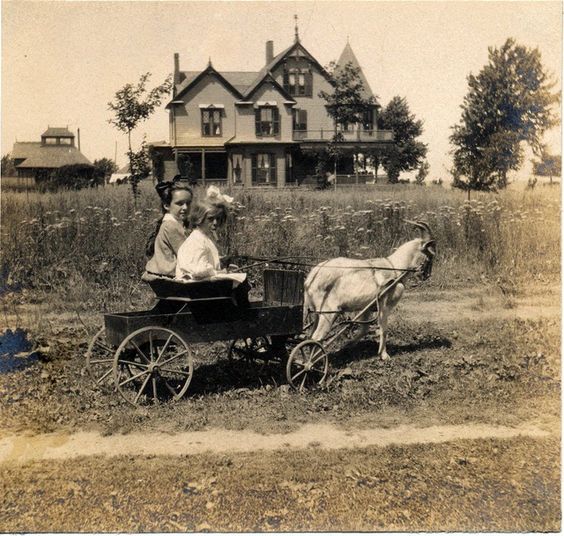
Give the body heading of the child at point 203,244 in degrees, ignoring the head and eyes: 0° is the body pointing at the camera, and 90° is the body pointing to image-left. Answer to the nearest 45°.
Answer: approximately 270°

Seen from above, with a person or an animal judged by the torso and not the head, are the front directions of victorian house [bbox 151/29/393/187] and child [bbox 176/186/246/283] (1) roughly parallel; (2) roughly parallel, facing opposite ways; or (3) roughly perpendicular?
roughly perpendicular

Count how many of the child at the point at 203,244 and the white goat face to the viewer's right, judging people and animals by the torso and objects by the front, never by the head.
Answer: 2

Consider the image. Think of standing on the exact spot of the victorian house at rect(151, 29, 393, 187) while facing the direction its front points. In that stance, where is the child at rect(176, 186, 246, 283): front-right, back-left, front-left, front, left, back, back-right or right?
front

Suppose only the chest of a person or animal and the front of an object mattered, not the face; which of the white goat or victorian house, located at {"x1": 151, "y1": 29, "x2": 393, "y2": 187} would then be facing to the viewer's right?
the white goat

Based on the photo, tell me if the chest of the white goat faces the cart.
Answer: no

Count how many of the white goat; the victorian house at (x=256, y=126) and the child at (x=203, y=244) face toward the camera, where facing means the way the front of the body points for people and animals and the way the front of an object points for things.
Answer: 1

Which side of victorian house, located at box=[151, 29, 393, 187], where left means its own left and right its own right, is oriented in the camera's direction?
front

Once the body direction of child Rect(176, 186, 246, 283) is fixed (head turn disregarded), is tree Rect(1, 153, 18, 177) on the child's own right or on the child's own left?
on the child's own left

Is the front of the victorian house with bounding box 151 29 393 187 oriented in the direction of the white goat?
yes

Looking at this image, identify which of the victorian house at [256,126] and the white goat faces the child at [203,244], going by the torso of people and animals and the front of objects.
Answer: the victorian house

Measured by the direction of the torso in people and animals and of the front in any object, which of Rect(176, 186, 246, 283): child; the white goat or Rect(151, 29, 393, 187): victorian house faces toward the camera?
the victorian house

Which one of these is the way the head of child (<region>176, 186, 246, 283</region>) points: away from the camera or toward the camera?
toward the camera

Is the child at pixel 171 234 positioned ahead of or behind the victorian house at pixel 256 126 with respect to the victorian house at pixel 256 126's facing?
ahead

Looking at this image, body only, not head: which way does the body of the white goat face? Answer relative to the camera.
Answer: to the viewer's right
